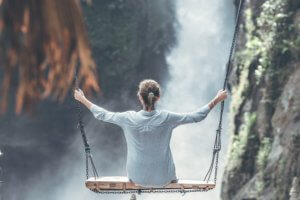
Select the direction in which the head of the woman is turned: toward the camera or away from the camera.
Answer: away from the camera

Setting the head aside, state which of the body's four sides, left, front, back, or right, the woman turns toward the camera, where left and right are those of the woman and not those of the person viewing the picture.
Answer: back
